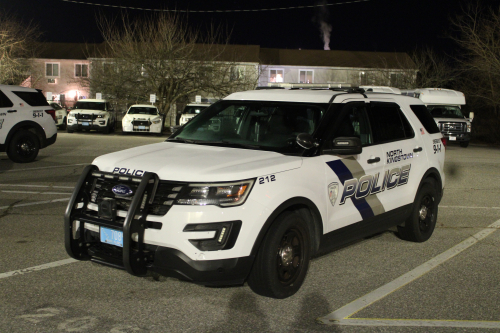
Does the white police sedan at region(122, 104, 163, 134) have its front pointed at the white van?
no

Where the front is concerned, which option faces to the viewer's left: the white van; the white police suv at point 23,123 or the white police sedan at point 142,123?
the white police suv at point 23,123

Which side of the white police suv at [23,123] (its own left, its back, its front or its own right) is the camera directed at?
left

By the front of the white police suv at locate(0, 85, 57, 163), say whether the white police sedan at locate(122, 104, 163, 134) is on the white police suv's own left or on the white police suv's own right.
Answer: on the white police suv's own right

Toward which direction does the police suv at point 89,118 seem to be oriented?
toward the camera

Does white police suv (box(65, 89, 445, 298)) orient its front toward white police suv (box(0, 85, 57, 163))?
no

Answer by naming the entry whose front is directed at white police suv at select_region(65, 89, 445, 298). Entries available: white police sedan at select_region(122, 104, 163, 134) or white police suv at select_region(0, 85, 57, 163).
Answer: white police sedan at select_region(122, 104, 163, 134)

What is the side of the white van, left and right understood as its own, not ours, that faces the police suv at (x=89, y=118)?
right

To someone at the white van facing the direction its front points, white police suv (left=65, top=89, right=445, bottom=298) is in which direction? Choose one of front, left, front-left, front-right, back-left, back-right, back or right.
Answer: front

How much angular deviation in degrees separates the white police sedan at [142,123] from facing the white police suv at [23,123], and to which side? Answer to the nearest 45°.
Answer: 0° — it already faces it

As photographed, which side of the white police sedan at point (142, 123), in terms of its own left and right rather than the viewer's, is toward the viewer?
front

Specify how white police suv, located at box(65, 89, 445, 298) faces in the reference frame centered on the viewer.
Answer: facing the viewer and to the left of the viewer

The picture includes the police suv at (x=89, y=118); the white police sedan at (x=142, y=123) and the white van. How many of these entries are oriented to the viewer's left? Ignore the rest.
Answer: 0

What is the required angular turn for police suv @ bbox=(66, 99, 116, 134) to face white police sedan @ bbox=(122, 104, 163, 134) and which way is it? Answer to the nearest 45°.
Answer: approximately 45° to its left
